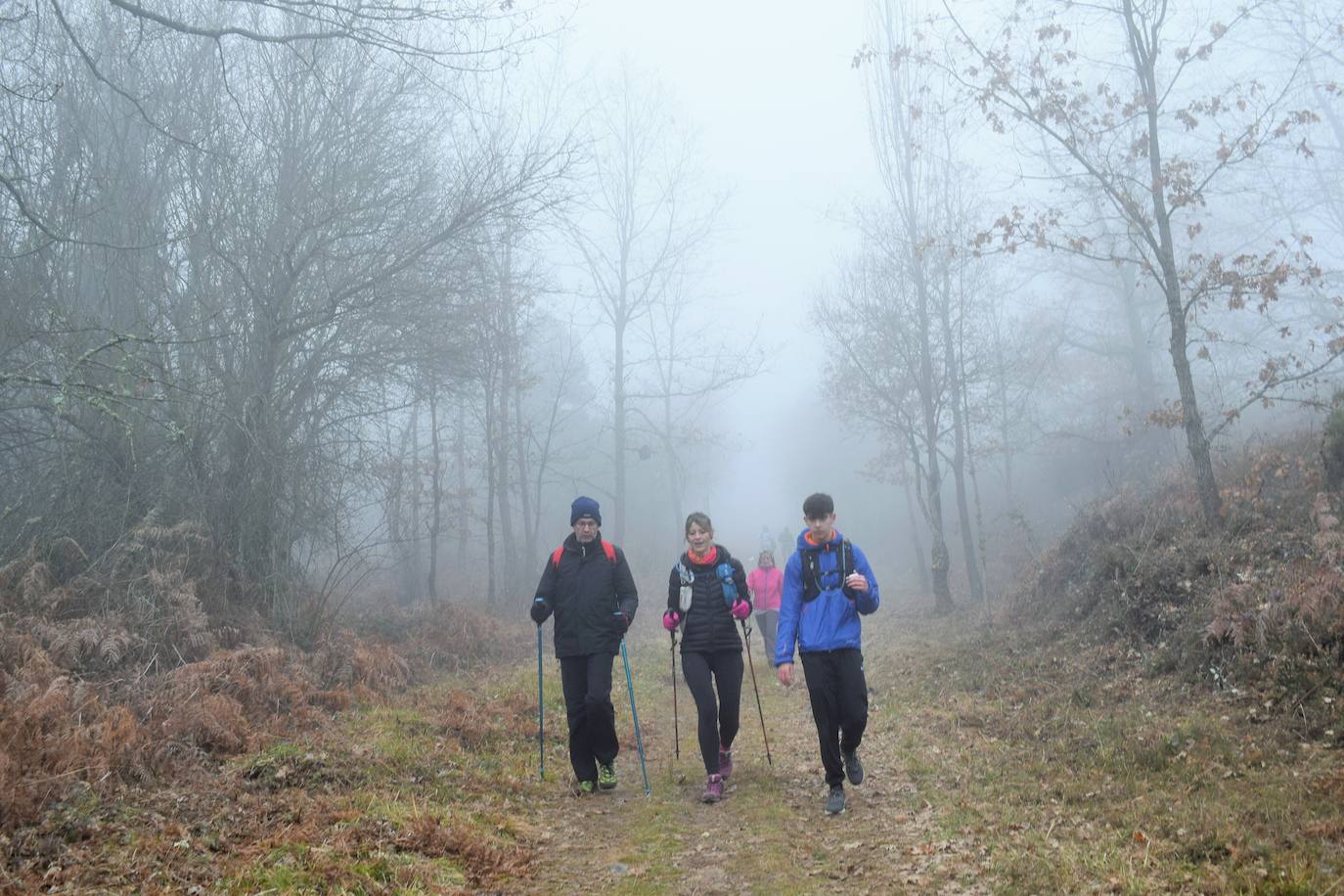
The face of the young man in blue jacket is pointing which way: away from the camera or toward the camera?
toward the camera

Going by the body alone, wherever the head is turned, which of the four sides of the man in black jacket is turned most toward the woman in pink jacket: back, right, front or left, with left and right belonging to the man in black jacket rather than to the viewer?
back

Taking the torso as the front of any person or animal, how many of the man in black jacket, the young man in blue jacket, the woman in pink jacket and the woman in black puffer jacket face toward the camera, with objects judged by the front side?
4

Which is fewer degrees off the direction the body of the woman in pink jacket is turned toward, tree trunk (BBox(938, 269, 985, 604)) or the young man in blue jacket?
the young man in blue jacket

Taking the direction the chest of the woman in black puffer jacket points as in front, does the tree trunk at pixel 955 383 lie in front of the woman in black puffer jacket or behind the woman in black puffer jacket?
behind

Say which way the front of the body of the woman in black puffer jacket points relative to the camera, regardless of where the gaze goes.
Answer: toward the camera

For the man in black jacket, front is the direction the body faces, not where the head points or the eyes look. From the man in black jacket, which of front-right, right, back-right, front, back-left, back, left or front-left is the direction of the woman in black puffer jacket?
left

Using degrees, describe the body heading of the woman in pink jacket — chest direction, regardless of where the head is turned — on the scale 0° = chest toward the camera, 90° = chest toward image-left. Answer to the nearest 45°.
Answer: approximately 0°

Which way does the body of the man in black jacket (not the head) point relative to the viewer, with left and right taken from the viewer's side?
facing the viewer

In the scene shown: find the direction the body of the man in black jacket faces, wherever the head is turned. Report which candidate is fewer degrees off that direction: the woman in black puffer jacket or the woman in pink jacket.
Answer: the woman in black puffer jacket

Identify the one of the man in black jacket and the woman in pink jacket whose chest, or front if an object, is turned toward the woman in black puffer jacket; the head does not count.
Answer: the woman in pink jacket

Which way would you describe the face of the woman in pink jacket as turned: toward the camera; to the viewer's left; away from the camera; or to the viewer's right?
toward the camera

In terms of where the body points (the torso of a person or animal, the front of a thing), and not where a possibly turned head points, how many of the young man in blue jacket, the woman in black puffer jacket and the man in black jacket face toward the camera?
3

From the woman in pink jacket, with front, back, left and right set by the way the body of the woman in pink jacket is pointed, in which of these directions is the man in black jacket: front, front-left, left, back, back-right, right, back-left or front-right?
front

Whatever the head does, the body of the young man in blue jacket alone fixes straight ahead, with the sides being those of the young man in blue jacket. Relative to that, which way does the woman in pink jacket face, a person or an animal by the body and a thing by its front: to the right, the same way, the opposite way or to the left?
the same way
